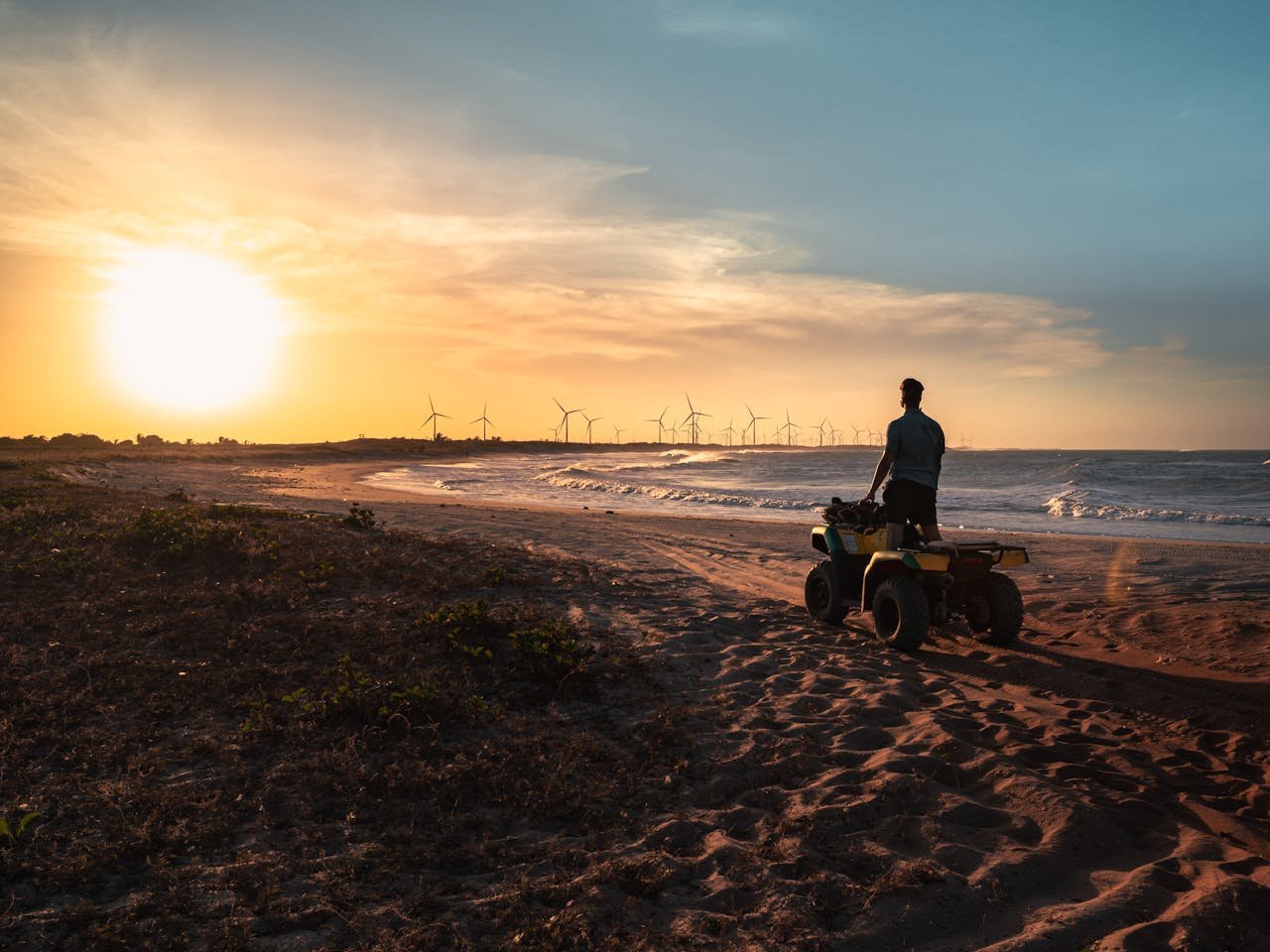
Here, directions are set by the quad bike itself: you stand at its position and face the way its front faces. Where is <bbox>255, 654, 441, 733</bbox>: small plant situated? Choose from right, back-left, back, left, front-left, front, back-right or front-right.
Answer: left

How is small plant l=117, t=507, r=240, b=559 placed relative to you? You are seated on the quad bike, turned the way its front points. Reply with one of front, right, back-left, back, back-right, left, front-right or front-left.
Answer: front-left

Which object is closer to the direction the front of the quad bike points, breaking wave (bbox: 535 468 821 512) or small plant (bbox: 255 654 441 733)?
the breaking wave

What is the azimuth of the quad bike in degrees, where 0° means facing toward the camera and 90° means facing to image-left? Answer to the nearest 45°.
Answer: approximately 135°

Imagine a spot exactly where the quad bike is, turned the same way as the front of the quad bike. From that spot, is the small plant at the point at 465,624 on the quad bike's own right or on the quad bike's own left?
on the quad bike's own left

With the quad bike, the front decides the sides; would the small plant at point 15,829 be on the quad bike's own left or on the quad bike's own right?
on the quad bike's own left

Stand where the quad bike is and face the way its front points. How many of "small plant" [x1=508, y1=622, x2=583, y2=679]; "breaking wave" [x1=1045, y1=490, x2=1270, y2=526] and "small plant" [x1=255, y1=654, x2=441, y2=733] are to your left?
2

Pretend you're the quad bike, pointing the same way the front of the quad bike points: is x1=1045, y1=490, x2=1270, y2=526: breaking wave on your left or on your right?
on your right

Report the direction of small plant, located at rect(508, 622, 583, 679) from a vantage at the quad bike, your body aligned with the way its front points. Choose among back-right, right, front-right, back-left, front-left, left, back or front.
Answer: left
